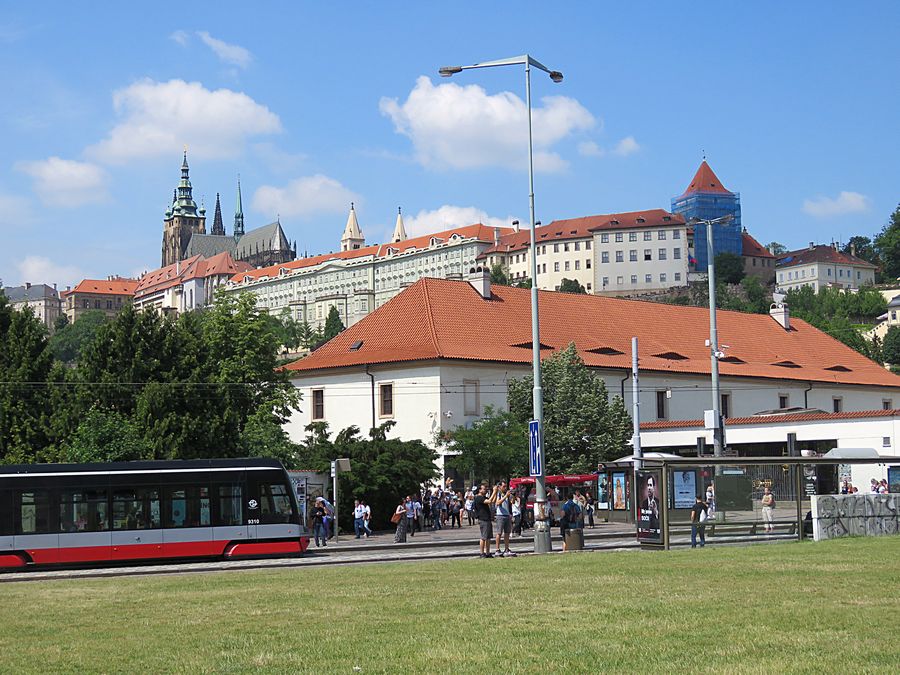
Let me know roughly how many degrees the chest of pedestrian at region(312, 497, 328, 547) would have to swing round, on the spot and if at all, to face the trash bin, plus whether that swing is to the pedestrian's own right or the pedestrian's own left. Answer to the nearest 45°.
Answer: approximately 45° to the pedestrian's own left

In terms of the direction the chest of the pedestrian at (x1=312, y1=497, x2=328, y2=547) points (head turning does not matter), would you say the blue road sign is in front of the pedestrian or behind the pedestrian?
in front

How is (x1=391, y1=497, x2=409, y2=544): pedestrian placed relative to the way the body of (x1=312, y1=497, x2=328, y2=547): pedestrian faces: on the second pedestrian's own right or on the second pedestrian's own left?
on the second pedestrian's own left

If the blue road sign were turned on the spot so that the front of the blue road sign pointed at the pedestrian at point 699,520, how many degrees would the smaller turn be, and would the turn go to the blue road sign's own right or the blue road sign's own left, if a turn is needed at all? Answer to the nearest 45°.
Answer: approximately 135° to the blue road sign's own left

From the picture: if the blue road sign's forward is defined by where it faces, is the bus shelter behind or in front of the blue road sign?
behind
